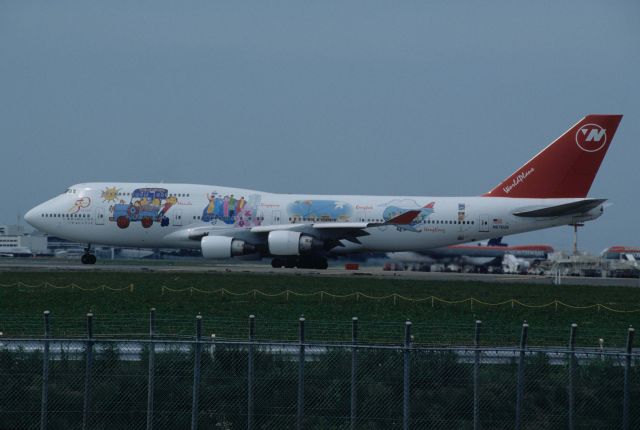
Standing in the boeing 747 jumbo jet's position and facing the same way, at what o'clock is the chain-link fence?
The chain-link fence is roughly at 9 o'clock from the boeing 747 jumbo jet.

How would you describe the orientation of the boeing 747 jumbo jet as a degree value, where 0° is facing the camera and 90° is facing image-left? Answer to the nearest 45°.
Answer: approximately 90°
